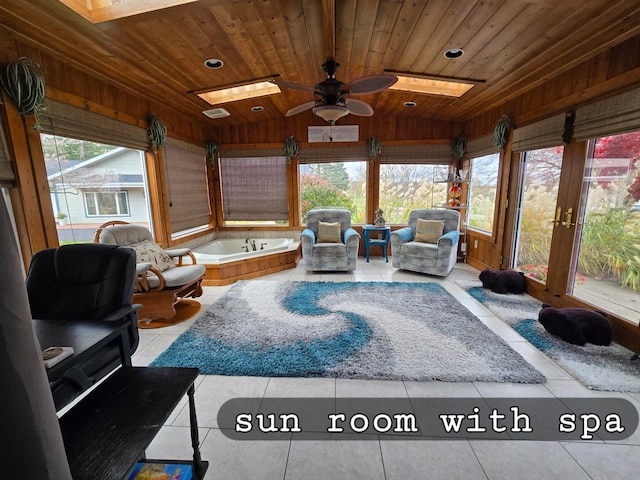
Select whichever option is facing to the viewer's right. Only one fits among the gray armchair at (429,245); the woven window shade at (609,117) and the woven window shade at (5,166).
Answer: the woven window shade at (5,166)

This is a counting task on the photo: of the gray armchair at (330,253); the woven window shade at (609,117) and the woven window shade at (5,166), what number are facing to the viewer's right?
1

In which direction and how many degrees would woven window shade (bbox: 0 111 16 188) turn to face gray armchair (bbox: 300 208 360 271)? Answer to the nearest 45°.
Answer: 0° — it already faces it

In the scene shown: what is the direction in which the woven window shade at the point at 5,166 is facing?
to the viewer's right

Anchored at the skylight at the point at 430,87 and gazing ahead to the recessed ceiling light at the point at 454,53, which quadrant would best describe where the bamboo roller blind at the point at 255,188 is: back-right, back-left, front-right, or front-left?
back-right

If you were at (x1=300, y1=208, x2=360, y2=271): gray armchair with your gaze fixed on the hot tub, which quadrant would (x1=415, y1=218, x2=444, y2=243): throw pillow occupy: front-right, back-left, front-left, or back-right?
back-right

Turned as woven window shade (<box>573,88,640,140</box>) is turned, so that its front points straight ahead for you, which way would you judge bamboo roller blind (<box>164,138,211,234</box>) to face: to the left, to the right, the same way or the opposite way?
the opposite way

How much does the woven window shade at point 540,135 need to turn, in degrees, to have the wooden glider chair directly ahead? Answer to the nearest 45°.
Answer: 0° — it already faces it

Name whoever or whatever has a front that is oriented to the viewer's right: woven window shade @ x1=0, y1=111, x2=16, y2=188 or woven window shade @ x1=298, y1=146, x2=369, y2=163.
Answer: woven window shade @ x1=0, y1=111, x2=16, y2=188

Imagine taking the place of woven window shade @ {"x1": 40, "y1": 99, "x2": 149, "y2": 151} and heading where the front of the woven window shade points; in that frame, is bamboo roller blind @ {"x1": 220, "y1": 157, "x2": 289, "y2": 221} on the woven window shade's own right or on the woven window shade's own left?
on the woven window shade's own left

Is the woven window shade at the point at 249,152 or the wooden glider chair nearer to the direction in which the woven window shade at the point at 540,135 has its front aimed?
the wooden glider chair
